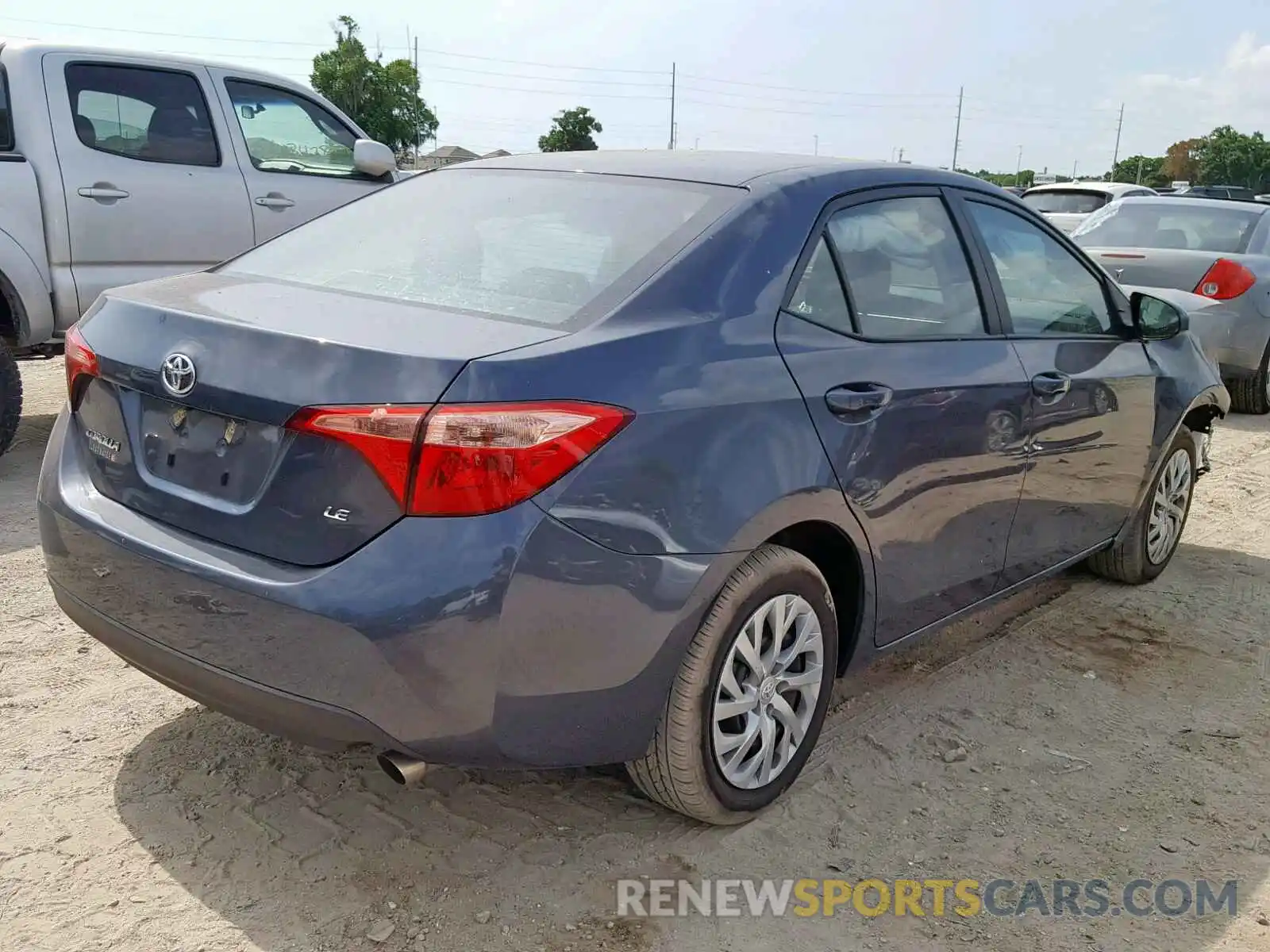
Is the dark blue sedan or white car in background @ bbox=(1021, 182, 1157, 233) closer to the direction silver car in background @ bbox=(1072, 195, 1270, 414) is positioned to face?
the white car in background

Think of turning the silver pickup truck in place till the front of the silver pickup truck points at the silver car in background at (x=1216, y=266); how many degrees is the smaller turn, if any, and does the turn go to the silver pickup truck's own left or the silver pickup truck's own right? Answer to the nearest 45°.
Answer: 0° — it already faces it

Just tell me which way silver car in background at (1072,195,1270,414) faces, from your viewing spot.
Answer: facing away from the viewer and to the right of the viewer

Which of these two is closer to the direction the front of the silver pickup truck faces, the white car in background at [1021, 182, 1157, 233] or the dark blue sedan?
the white car in background

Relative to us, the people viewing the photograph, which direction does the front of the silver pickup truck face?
facing to the right of the viewer

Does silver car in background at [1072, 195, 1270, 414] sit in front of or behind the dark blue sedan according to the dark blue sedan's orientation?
in front

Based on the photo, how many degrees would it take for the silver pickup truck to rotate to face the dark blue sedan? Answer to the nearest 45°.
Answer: approximately 90° to its right

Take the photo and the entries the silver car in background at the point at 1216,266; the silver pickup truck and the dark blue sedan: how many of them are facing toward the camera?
0

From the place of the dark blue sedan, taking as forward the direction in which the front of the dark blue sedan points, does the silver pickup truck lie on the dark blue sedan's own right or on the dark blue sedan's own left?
on the dark blue sedan's own left

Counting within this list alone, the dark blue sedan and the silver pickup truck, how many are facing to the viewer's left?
0

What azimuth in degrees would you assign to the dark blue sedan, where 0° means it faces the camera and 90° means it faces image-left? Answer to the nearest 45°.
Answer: approximately 225°

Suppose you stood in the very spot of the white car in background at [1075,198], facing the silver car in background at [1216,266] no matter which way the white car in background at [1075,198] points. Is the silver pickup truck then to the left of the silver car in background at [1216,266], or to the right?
right
